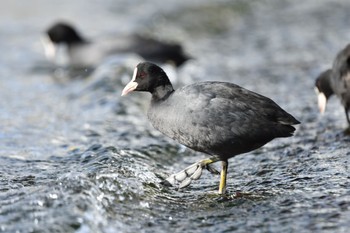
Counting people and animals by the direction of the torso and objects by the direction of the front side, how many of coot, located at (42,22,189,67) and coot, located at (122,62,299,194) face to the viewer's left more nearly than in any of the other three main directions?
2

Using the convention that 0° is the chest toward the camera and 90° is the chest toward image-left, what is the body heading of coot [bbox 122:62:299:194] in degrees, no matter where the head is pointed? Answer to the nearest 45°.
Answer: approximately 90°

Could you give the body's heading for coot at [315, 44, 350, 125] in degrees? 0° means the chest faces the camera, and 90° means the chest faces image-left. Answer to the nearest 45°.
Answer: approximately 90°

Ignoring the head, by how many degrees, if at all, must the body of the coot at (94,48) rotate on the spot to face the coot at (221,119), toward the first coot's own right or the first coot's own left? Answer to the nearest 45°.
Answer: approximately 90° to the first coot's own left

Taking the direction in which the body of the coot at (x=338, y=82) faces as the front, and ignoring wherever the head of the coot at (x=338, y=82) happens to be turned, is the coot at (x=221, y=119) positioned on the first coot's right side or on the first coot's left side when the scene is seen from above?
on the first coot's left side

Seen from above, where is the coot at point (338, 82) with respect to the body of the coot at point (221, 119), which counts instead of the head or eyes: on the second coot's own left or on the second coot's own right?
on the second coot's own right

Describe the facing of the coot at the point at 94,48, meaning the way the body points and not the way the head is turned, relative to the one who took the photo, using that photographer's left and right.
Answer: facing to the left of the viewer
